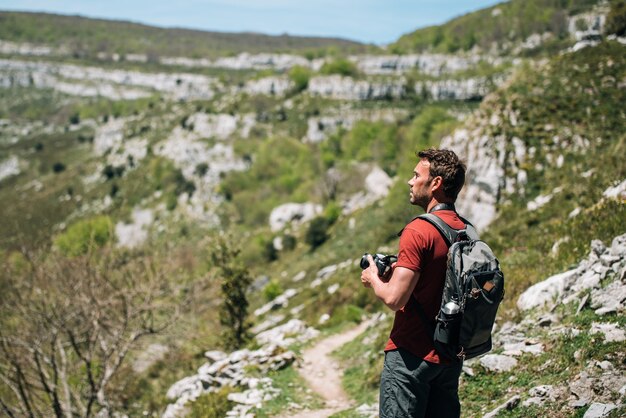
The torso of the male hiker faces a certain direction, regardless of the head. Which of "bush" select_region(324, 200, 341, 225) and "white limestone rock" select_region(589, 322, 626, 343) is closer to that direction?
the bush

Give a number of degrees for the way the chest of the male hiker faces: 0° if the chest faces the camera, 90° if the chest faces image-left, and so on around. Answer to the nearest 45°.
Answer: approximately 135°

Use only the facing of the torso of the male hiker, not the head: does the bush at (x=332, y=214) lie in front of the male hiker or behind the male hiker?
in front

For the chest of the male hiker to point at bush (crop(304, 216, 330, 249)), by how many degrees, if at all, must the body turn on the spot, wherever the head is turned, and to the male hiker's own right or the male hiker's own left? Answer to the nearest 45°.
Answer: approximately 45° to the male hiker's own right

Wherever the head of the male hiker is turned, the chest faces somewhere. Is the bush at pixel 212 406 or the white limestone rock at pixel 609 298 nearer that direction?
the bush

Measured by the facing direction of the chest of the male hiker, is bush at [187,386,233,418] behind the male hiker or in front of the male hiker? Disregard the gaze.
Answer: in front

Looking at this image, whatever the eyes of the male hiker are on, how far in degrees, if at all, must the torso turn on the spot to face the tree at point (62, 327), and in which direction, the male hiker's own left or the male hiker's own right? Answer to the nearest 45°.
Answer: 0° — they already face it

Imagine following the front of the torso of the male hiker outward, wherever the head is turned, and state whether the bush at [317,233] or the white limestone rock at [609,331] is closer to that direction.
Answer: the bush

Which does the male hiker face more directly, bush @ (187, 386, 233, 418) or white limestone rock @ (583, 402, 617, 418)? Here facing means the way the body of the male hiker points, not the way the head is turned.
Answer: the bush

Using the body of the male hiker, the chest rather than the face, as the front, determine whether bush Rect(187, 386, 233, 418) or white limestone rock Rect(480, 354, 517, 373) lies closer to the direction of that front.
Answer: the bush
